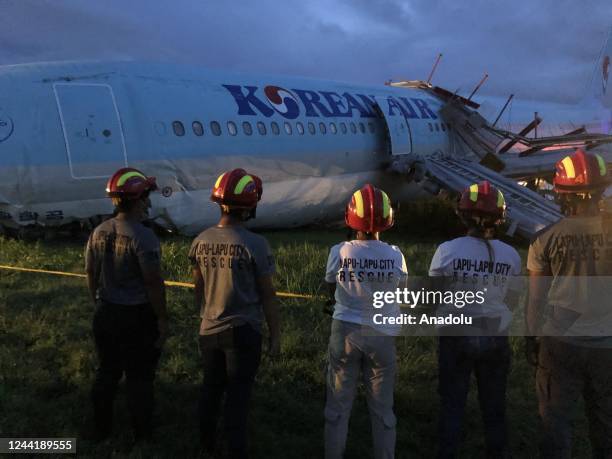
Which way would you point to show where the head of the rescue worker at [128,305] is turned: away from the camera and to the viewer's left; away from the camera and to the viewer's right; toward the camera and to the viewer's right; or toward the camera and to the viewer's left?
away from the camera and to the viewer's right

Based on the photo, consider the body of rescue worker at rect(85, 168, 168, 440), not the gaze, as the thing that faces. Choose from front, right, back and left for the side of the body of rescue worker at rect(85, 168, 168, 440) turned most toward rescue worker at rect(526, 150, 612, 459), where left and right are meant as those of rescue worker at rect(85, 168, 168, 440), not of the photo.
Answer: right

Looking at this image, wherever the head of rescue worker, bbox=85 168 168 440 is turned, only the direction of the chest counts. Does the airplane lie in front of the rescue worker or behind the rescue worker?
in front

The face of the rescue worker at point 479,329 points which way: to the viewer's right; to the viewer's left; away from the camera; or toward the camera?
away from the camera

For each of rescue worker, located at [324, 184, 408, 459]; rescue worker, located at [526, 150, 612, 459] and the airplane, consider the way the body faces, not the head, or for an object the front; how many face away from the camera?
2

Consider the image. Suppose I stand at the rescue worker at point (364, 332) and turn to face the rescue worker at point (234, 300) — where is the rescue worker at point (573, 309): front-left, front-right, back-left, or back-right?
back-left

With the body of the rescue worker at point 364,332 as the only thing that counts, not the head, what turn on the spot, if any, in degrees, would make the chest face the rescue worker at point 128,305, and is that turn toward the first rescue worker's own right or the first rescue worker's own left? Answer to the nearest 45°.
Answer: approximately 90° to the first rescue worker's own left

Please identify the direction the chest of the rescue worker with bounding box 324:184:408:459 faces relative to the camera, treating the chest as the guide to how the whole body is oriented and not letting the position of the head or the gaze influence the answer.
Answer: away from the camera

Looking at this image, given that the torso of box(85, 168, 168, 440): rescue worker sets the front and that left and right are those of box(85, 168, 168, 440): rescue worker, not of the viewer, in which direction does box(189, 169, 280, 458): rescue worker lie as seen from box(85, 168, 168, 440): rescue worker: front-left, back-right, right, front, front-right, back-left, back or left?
right

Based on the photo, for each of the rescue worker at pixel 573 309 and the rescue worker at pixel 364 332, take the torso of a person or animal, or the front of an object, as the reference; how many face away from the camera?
2

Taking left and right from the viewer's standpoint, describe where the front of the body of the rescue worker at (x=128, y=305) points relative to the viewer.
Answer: facing away from the viewer and to the right of the viewer

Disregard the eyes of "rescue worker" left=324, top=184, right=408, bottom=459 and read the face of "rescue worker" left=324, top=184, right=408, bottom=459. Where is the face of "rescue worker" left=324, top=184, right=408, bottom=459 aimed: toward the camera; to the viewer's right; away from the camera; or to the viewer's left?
away from the camera

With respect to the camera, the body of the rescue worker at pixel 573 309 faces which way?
away from the camera

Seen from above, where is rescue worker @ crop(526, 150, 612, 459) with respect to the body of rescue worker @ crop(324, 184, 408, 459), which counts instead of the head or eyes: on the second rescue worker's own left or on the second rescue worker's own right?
on the second rescue worker's own right

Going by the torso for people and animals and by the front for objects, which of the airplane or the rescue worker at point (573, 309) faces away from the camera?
the rescue worker
